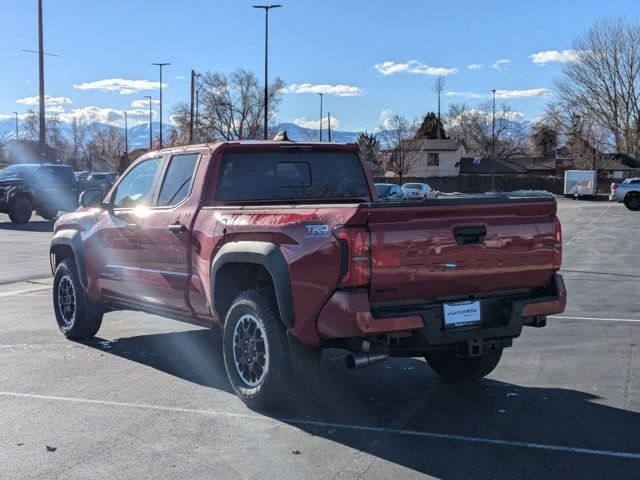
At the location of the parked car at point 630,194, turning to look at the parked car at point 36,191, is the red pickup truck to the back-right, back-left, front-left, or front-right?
front-left

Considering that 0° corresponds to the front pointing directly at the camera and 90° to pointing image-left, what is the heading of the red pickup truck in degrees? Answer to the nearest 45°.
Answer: approximately 135°

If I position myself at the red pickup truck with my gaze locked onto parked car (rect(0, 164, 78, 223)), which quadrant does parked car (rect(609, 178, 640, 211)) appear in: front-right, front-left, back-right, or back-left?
front-right

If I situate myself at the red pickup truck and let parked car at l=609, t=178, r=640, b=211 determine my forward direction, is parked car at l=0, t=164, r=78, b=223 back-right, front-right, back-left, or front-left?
front-left

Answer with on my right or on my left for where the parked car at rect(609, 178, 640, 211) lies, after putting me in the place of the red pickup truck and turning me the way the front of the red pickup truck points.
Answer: on my right
